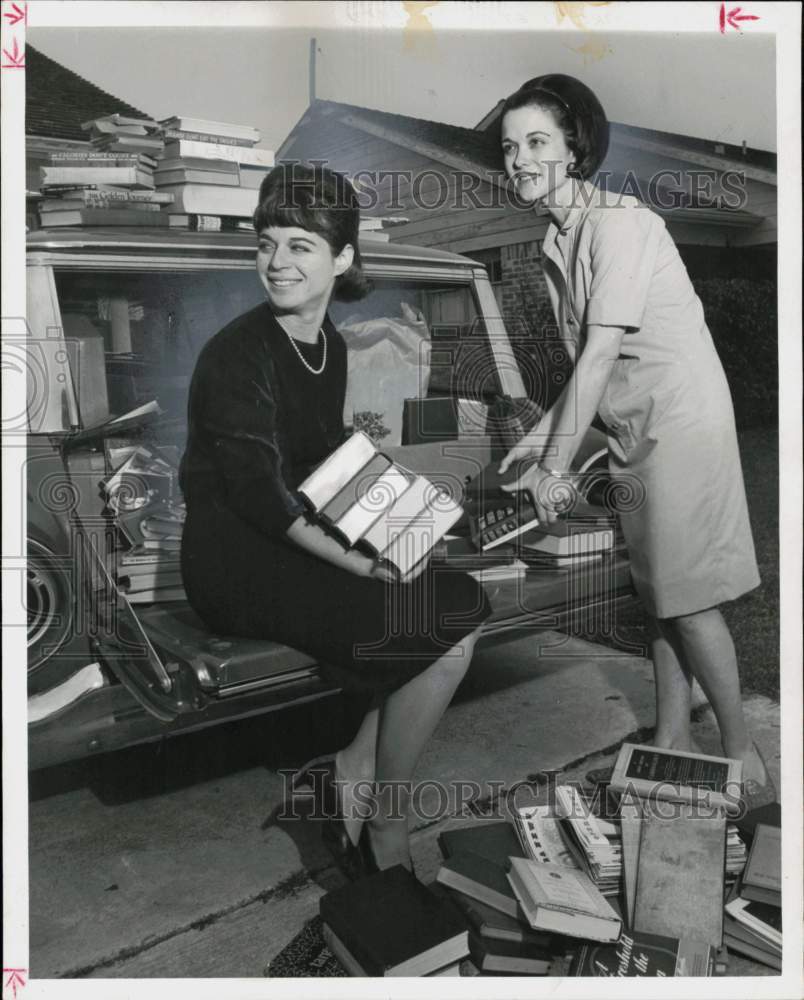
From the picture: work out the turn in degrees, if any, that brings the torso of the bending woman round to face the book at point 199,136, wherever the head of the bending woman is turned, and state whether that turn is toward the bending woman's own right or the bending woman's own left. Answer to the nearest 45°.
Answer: approximately 45° to the bending woman's own right

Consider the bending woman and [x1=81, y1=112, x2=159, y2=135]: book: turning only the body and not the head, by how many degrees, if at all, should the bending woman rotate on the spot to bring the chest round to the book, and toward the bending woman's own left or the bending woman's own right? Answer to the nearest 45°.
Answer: approximately 45° to the bending woman's own right

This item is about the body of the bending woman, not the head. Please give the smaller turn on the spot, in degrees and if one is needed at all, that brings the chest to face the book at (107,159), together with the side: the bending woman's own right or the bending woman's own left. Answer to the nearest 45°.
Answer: approximately 45° to the bending woman's own right

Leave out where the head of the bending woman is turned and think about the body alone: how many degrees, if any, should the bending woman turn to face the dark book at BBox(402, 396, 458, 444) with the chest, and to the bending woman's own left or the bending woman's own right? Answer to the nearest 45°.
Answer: approximately 45° to the bending woman's own right

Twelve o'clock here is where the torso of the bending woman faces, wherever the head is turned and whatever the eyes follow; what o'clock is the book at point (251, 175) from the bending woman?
The book is roughly at 1 o'clock from the bending woman.

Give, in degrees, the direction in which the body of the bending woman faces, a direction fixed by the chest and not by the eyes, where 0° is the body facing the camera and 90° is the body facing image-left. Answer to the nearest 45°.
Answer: approximately 45°
